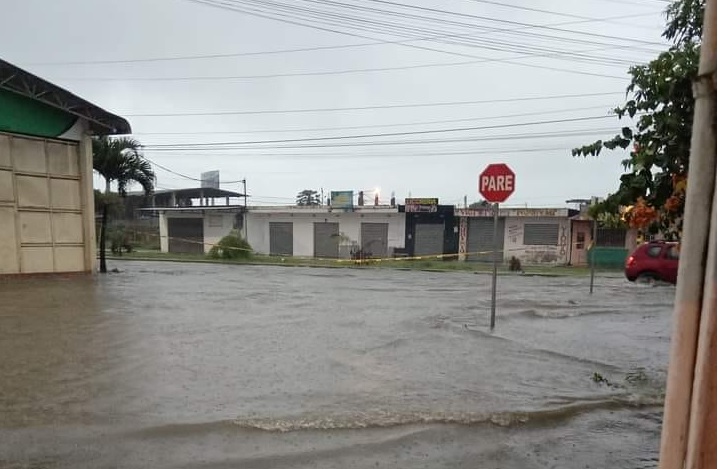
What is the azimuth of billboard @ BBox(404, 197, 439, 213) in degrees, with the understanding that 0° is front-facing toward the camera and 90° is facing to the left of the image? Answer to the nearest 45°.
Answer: approximately 0°

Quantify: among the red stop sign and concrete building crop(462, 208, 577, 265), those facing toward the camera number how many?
2

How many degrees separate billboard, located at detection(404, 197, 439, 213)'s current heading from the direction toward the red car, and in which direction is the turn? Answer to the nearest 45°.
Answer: approximately 45° to its left

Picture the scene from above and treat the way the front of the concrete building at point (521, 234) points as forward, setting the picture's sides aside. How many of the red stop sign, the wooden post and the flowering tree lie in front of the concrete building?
3

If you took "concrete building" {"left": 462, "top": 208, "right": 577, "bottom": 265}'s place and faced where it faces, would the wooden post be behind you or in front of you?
in front
